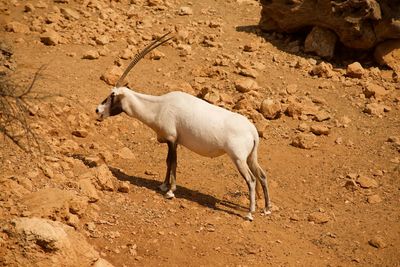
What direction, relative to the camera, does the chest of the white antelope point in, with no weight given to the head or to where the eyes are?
to the viewer's left

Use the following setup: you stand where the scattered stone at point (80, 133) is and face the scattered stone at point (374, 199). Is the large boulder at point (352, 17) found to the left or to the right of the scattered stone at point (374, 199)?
left

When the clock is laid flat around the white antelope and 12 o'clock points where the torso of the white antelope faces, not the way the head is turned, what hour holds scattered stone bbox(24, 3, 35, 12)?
The scattered stone is roughly at 2 o'clock from the white antelope.

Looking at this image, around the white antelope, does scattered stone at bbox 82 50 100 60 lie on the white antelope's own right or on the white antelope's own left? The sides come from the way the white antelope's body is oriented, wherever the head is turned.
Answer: on the white antelope's own right

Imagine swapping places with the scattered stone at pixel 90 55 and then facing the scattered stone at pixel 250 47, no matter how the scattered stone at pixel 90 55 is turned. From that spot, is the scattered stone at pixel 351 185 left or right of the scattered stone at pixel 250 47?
right

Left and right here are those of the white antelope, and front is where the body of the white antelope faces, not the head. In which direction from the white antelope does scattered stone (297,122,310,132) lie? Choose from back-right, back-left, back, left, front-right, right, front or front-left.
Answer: back-right

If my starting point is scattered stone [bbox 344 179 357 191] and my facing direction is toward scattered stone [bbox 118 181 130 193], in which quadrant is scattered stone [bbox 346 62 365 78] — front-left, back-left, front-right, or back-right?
back-right

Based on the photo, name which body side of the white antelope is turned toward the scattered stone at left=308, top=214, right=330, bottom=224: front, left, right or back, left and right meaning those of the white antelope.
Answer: back

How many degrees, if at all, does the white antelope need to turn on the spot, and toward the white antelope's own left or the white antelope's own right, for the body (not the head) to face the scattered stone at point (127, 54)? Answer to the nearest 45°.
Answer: approximately 90° to the white antelope's own right

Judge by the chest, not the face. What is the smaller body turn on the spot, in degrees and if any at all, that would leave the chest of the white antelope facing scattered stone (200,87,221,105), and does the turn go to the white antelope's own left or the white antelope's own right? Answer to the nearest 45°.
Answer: approximately 90° to the white antelope's own right

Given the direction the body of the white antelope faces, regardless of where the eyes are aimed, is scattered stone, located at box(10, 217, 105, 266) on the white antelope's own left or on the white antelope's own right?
on the white antelope's own left

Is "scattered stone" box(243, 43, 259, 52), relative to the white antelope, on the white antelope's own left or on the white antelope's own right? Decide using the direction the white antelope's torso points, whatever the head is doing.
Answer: on the white antelope's own right

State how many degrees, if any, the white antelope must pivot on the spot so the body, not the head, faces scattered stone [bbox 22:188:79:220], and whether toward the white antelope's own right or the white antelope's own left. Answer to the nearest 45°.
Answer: approximately 45° to the white antelope's own left
